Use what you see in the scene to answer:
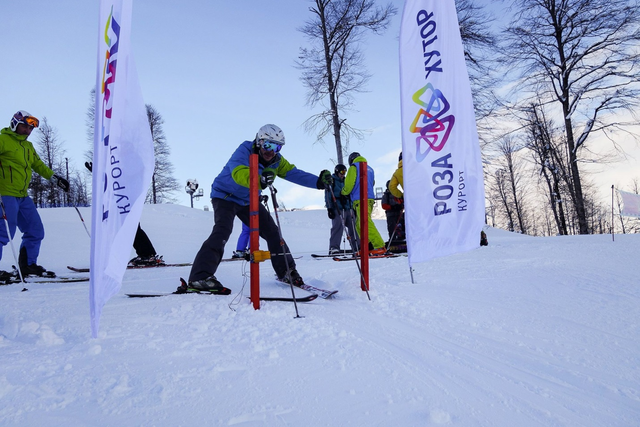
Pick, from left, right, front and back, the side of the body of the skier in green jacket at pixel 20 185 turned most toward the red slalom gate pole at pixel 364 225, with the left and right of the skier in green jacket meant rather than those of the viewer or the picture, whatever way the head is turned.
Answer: front

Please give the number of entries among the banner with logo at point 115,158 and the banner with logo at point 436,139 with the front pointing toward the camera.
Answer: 2

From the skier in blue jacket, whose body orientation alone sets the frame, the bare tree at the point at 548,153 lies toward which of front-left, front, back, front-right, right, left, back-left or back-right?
left

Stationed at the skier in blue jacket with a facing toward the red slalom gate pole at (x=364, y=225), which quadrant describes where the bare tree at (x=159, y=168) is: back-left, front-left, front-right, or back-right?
back-left

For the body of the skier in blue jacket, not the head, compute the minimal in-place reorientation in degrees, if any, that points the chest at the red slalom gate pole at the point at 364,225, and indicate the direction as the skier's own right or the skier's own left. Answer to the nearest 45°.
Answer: approximately 45° to the skier's own left

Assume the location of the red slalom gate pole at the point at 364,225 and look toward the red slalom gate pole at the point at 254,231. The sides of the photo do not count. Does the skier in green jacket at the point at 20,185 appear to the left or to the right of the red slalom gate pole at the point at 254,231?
right

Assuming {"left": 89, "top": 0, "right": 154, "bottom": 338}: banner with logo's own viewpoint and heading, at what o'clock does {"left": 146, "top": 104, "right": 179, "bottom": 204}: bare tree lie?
The bare tree is roughly at 6 o'clock from the banner with logo.

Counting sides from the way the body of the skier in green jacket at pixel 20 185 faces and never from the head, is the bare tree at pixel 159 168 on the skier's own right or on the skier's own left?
on the skier's own left

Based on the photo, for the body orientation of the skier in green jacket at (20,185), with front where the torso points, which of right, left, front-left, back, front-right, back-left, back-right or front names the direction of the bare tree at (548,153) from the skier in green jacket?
front-left

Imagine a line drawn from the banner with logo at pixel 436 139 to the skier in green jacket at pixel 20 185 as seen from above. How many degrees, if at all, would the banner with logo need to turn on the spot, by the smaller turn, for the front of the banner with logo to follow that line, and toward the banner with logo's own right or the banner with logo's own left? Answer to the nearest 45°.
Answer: approximately 90° to the banner with logo's own right

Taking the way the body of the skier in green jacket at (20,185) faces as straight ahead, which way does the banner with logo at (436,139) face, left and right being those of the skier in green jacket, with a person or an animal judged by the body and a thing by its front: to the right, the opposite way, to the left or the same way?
to the right

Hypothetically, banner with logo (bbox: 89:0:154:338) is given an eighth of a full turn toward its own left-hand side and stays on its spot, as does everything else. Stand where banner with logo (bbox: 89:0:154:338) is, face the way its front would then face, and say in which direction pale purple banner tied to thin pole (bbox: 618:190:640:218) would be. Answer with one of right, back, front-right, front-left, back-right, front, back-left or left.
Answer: front-left

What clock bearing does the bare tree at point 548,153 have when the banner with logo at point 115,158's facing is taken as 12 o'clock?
The bare tree is roughly at 8 o'clock from the banner with logo.

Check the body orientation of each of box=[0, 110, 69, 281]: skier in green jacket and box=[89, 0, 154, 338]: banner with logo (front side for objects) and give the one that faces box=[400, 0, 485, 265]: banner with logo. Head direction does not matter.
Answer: the skier in green jacket
